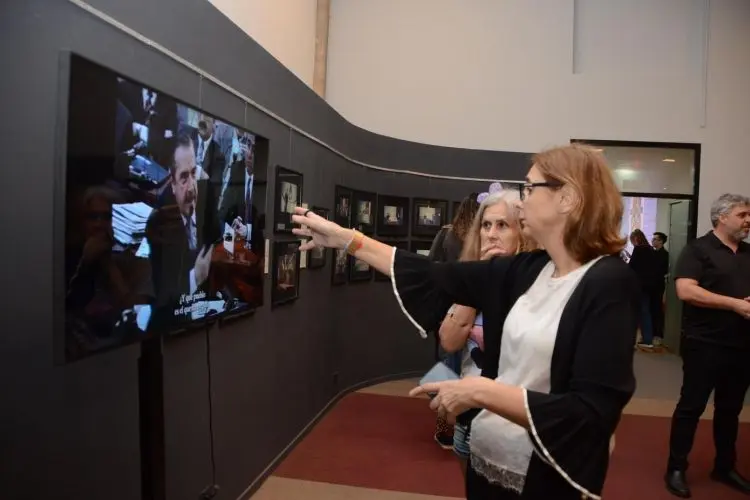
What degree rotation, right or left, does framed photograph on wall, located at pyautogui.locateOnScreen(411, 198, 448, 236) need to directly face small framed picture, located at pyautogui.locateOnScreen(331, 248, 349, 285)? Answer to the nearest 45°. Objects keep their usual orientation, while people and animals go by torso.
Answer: approximately 45° to its right

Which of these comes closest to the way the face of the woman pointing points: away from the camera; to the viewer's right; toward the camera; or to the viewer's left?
to the viewer's left

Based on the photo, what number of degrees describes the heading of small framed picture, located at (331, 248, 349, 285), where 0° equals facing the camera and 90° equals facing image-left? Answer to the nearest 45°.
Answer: approximately 315°

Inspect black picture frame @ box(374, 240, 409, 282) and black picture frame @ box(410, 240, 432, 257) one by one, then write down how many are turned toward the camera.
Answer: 2

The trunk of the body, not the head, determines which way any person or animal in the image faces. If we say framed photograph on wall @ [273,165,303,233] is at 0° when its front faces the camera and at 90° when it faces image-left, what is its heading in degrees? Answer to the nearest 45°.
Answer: approximately 315°

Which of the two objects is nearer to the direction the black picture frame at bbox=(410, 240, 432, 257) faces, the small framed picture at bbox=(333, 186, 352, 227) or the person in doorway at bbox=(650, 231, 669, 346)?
the small framed picture

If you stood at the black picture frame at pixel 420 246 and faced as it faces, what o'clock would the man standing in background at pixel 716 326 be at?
The man standing in background is roughly at 11 o'clock from the black picture frame.

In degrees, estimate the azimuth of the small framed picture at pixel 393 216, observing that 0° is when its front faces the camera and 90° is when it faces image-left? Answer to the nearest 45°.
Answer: approximately 315°
